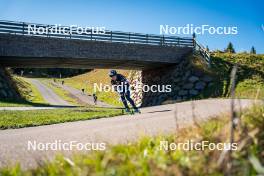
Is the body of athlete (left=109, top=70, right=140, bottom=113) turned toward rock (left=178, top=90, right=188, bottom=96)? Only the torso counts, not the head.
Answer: no

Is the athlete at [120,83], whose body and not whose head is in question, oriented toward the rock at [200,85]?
no

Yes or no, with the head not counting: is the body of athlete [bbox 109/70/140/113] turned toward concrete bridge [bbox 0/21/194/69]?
no
